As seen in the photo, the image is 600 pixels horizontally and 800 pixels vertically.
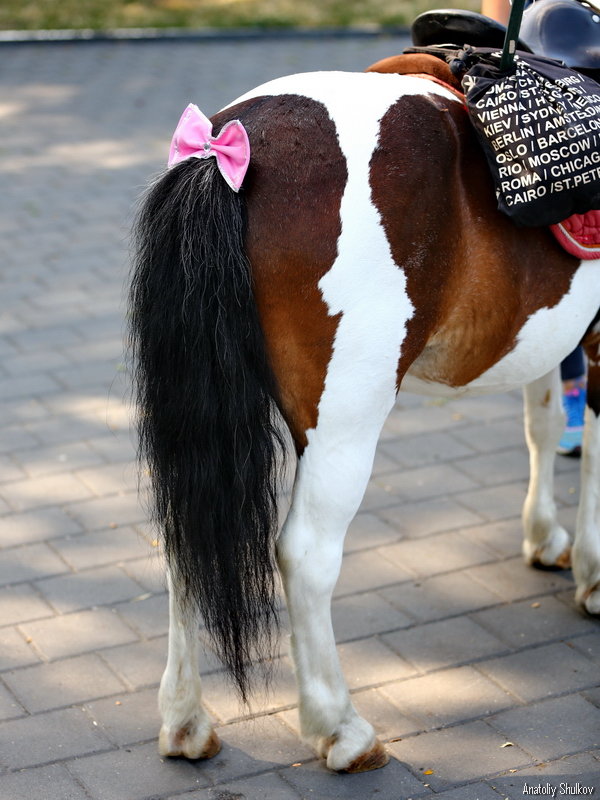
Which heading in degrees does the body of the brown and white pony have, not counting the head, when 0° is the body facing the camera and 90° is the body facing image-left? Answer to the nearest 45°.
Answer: approximately 225°
